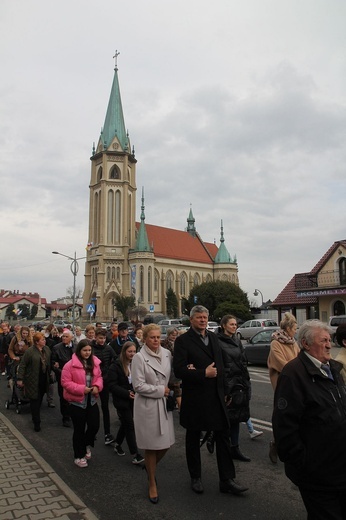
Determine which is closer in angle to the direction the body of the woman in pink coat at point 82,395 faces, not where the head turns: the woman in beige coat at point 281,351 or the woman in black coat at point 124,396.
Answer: the woman in beige coat

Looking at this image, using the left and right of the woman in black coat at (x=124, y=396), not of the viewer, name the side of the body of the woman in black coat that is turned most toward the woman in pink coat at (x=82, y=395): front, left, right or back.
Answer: right

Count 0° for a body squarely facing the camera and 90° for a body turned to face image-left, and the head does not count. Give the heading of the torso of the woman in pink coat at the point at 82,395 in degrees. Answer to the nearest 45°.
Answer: approximately 315°

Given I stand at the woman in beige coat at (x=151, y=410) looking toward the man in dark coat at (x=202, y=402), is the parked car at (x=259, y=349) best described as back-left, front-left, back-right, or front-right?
front-left

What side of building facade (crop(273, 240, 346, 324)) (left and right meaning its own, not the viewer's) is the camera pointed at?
front

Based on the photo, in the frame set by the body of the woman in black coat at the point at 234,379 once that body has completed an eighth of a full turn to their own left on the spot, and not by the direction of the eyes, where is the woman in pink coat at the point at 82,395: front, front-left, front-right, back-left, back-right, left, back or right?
back

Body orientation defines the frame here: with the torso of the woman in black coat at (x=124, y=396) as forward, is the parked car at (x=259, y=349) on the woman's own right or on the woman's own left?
on the woman's own left

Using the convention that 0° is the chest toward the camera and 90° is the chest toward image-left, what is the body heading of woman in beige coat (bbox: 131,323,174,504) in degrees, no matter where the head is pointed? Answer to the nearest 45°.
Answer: approximately 315°

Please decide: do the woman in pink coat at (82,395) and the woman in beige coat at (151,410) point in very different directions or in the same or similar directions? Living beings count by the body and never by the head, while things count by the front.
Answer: same or similar directions

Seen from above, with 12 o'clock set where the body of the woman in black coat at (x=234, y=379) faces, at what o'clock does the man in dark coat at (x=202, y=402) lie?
The man in dark coat is roughly at 2 o'clock from the woman in black coat.

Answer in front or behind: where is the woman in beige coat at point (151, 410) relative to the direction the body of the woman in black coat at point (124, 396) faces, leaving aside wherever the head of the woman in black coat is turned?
in front

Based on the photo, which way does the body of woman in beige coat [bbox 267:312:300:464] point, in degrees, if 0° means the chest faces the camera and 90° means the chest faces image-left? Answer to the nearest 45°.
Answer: approximately 315°
